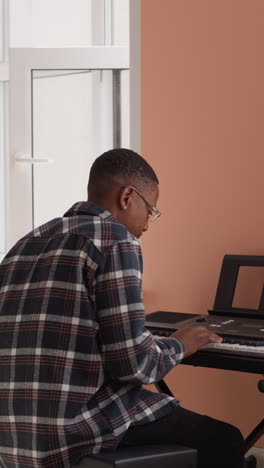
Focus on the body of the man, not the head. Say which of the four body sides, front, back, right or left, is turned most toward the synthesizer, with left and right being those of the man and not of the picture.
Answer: front

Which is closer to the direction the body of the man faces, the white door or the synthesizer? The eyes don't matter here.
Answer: the synthesizer

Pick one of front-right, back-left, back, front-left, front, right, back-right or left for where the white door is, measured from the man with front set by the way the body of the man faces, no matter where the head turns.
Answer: front-left

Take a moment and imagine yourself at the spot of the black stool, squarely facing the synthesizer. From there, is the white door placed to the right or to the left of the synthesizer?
left

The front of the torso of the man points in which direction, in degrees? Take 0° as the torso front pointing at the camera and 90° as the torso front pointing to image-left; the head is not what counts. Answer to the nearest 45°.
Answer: approximately 225°
